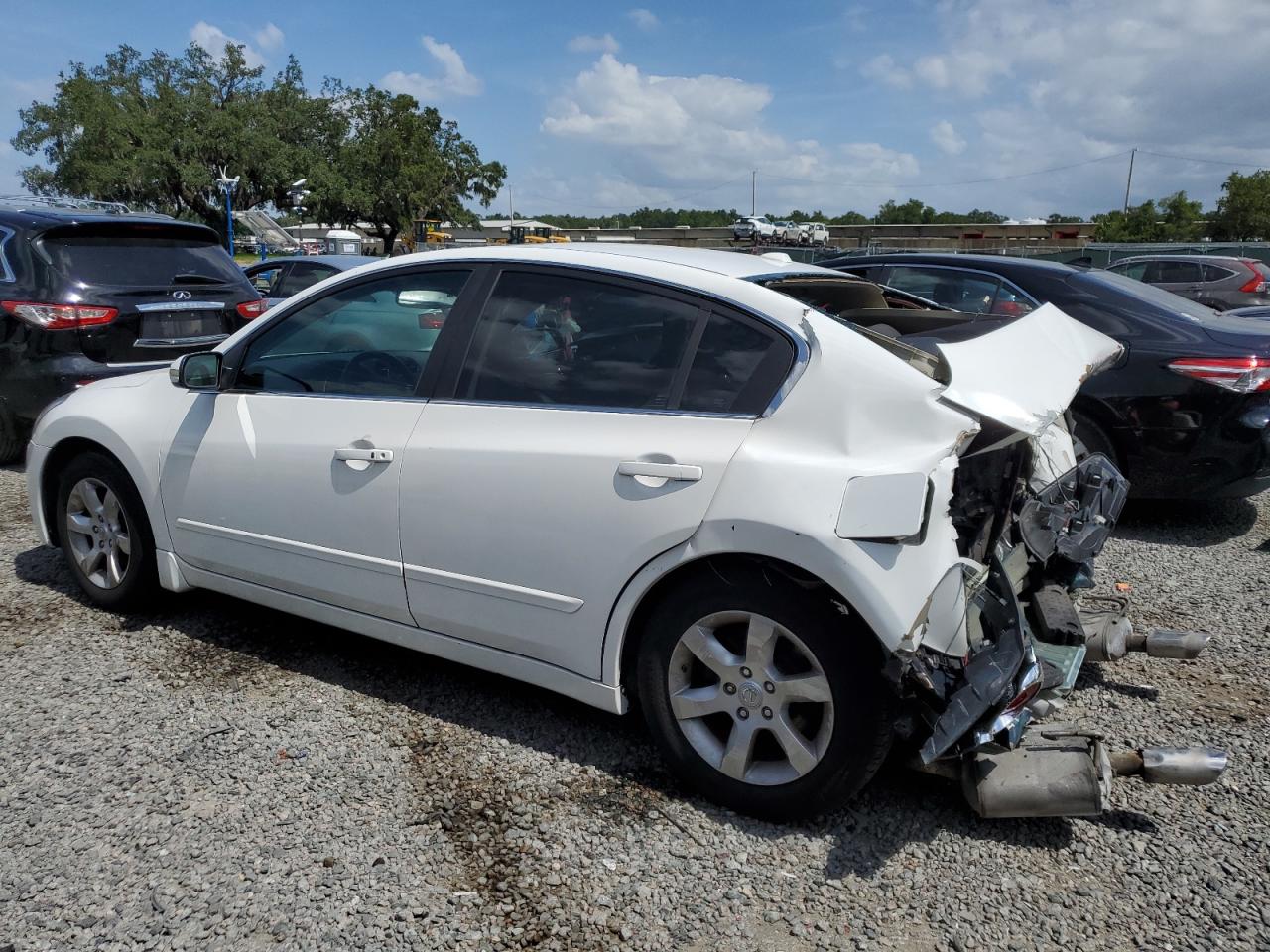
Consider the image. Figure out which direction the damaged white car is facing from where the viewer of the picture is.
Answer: facing away from the viewer and to the left of the viewer

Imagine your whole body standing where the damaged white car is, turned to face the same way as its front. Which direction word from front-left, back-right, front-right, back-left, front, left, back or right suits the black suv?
front

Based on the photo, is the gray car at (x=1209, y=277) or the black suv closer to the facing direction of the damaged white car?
the black suv

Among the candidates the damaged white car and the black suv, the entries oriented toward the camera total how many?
0

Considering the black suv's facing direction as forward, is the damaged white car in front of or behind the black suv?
behind

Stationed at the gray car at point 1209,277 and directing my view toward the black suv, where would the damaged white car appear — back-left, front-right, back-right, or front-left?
front-left

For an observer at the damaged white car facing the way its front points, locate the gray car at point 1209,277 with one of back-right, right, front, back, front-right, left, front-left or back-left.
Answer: right

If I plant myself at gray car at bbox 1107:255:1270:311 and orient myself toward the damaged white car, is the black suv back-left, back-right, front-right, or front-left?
front-right

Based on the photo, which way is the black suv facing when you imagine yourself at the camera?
facing away from the viewer and to the left of the viewer
